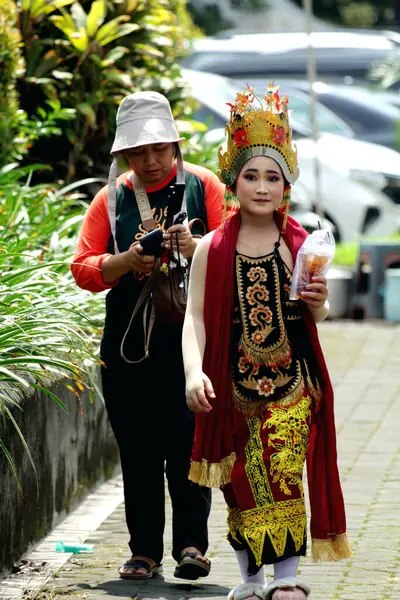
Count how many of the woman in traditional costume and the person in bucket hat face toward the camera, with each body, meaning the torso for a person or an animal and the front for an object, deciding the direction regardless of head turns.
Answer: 2

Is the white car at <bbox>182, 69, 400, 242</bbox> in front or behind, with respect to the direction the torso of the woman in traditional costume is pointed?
behind

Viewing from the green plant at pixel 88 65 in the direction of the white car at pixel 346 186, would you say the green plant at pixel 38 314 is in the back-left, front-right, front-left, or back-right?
back-right

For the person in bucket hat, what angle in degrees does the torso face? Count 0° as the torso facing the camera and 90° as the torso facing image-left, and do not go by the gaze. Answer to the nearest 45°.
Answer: approximately 0°

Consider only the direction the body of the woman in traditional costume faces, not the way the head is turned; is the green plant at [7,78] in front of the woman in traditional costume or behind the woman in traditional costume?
behind
